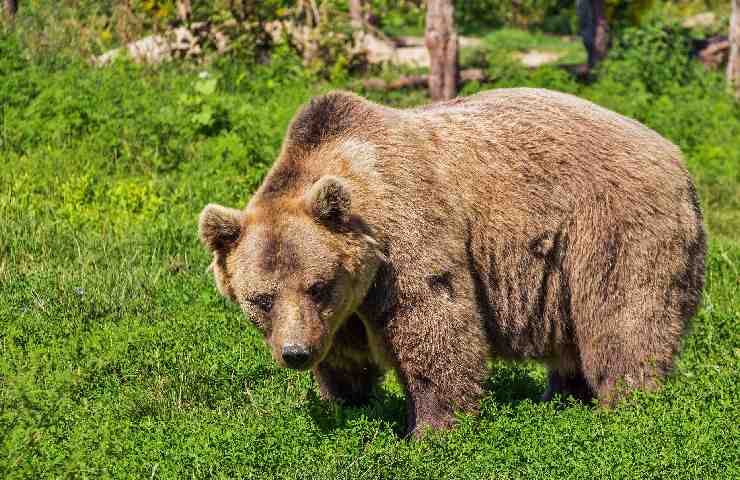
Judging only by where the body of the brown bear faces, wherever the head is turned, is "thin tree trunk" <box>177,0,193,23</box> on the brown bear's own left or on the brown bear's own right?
on the brown bear's own right

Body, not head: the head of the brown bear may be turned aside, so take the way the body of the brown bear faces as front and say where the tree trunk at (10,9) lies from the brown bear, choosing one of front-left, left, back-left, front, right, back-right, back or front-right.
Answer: right

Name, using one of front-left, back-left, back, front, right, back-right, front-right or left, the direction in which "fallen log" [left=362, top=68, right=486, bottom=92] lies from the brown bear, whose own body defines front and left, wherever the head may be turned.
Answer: back-right

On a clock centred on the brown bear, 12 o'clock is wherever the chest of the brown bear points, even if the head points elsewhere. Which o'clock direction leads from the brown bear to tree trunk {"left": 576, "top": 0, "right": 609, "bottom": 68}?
The tree trunk is roughly at 5 o'clock from the brown bear.

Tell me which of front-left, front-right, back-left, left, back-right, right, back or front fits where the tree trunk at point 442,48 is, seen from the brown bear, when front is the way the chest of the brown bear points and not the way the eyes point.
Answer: back-right

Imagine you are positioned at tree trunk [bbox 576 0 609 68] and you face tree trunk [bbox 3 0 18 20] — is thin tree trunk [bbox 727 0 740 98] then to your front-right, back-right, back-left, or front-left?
back-left

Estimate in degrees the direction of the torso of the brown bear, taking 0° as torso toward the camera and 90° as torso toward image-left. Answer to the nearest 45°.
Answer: approximately 45°
